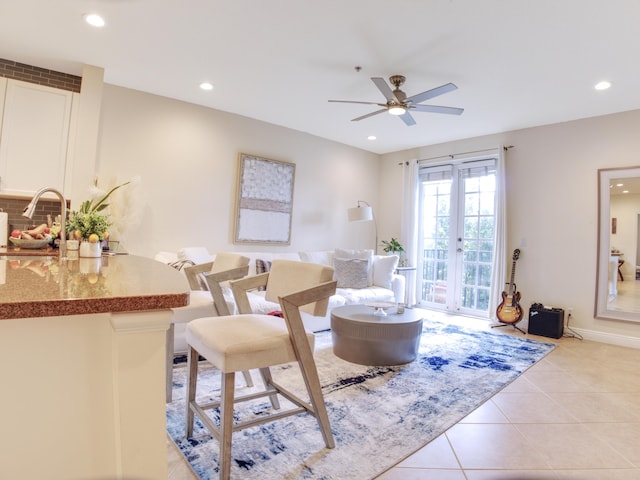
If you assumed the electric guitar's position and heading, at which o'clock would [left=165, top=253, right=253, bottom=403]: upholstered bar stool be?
The upholstered bar stool is roughly at 1 o'clock from the electric guitar.

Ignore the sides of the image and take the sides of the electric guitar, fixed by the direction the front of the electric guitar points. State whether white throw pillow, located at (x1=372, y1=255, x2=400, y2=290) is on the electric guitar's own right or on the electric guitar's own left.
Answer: on the electric guitar's own right

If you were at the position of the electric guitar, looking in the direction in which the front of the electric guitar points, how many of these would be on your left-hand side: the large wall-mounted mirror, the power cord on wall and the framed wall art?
2

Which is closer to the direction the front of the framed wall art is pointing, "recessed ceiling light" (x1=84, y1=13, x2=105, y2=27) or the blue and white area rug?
the blue and white area rug

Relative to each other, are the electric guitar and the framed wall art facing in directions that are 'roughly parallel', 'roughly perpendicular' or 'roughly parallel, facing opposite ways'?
roughly perpendicular

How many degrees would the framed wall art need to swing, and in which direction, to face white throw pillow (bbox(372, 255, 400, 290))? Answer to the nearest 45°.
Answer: approximately 45° to its left

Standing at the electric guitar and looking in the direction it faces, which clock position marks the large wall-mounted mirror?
The large wall-mounted mirror is roughly at 9 o'clock from the electric guitar.

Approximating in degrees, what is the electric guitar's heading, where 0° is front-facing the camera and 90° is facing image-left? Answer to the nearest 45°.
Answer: approximately 0°

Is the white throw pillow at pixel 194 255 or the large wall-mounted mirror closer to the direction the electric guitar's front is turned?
the white throw pillow

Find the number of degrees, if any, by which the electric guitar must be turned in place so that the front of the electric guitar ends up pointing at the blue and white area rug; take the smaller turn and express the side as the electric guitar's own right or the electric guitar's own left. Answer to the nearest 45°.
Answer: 0° — it already faces it

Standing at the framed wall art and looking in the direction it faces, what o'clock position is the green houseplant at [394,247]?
The green houseplant is roughly at 10 o'clock from the framed wall art.

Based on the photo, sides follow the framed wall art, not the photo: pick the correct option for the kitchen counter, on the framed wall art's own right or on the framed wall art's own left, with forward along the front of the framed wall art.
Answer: on the framed wall art's own right

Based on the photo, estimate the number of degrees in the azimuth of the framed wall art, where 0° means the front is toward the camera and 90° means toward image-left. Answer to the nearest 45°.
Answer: approximately 315°

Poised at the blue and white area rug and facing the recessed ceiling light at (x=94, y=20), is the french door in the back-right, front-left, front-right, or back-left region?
back-right

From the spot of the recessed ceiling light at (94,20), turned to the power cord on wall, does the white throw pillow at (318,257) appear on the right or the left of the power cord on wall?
left
